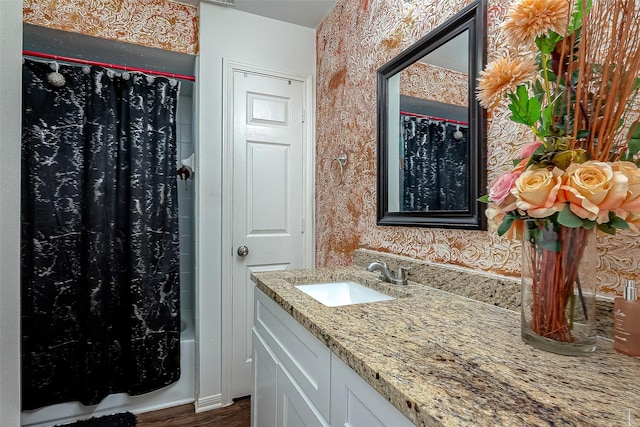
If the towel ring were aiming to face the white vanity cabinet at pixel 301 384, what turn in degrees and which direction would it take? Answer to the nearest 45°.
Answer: approximately 45° to its left

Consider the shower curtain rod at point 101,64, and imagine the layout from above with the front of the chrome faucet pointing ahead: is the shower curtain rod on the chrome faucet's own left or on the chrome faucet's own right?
on the chrome faucet's own right

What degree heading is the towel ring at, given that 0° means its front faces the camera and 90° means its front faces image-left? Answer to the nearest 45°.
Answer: approximately 45°

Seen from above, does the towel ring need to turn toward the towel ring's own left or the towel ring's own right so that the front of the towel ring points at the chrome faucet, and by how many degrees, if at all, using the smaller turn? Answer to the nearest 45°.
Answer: approximately 45° to the towel ring's own left

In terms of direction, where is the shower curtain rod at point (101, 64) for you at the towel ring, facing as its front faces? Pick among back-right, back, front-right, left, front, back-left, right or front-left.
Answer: front-right

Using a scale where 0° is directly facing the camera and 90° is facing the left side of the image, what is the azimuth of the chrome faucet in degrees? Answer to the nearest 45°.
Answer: approximately 45°

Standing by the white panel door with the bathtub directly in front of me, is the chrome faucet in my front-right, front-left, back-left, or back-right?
back-left

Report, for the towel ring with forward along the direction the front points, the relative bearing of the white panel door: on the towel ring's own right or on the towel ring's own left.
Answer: on the towel ring's own right
